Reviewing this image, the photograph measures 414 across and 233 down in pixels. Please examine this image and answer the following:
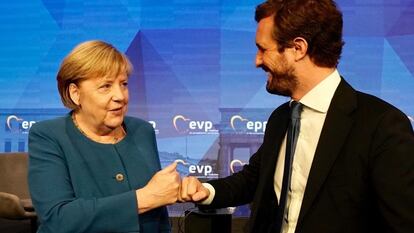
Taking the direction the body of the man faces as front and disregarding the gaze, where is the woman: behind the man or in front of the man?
in front

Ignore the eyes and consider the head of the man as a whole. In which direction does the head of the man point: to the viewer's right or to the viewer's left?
to the viewer's left

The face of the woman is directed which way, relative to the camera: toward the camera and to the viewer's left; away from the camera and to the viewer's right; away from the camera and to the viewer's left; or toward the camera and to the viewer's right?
toward the camera and to the viewer's right

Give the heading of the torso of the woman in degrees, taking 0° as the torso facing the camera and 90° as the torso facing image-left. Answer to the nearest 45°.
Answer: approximately 315°

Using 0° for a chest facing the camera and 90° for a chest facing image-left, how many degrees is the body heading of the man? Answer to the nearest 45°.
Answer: approximately 45°

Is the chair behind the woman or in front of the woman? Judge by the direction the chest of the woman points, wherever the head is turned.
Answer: behind

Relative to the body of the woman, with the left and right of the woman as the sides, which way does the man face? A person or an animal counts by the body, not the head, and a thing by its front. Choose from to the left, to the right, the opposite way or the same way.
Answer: to the right

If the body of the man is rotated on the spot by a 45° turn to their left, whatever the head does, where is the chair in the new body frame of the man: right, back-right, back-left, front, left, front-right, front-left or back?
back-right

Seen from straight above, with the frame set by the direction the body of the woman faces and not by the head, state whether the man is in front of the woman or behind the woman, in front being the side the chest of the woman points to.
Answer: in front

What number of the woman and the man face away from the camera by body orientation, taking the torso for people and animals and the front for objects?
0
